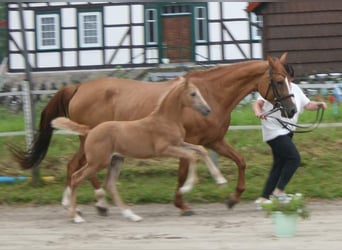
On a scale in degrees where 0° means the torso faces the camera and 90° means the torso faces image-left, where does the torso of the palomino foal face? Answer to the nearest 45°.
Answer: approximately 270°

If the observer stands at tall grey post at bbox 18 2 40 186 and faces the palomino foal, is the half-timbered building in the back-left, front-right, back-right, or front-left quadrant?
back-left

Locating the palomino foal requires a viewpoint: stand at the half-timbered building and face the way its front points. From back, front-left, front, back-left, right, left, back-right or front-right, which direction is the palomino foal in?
front

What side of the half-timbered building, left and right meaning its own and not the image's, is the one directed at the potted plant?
front

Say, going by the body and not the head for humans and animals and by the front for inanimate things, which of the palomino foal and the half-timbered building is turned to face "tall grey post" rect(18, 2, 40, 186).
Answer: the half-timbered building

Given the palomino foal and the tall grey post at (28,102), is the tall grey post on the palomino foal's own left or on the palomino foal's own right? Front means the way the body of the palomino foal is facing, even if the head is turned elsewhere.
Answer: on the palomino foal's own left

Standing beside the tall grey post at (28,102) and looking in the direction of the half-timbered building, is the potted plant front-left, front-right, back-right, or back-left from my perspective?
back-right

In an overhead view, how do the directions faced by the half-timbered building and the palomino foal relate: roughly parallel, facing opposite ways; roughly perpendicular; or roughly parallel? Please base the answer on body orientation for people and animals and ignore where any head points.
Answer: roughly perpendicular

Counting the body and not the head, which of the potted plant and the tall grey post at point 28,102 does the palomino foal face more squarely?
the potted plant

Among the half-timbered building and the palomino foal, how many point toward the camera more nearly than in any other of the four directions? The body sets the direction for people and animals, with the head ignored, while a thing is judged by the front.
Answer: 1

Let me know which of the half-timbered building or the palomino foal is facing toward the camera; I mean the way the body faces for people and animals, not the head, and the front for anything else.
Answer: the half-timbered building

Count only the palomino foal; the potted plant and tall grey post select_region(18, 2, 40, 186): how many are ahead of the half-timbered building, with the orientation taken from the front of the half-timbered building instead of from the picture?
3

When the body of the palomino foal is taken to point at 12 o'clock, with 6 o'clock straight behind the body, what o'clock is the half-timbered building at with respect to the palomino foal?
The half-timbered building is roughly at 9 o'clock from the palomino foal.

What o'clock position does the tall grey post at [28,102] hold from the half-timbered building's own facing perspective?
The tall grey post is roughly at 12 o'clock from the half-timbered building.

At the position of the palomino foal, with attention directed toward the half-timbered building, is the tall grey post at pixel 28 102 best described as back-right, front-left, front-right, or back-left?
front-left

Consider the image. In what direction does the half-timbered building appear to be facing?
toward the camera
